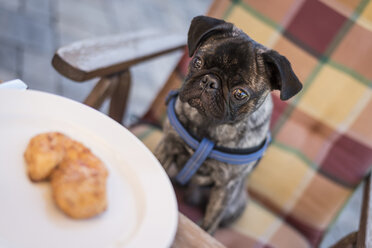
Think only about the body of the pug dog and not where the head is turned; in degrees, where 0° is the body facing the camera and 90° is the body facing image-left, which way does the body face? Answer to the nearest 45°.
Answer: approximately 45°
